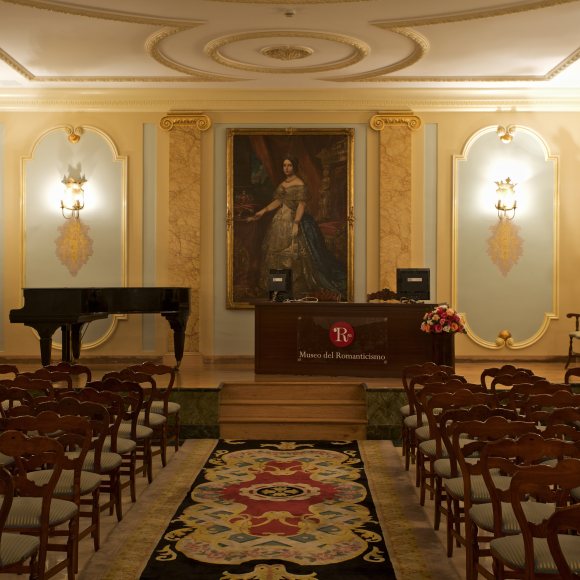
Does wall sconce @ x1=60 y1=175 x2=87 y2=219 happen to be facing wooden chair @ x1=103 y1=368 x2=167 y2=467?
yes

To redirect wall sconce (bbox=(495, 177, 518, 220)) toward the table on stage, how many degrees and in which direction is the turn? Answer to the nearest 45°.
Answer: approximately 45° to its right

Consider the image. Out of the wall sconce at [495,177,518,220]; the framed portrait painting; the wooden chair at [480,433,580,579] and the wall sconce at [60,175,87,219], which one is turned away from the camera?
the wooden chair

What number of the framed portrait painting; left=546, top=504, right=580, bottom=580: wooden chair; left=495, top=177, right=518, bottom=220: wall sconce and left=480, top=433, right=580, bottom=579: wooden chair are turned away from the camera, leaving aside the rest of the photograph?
2

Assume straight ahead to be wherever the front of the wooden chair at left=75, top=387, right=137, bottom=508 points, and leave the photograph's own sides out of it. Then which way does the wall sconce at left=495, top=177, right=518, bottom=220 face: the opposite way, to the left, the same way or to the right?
the opposite way

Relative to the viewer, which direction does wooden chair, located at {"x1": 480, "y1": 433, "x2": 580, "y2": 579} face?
away from the camera

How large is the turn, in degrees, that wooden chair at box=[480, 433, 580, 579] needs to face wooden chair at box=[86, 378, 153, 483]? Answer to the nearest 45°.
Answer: approximately 45° to its left

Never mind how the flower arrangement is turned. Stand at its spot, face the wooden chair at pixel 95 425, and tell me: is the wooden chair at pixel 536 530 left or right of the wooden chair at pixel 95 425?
left

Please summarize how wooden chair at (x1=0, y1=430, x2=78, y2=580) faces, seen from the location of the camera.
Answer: facing away from the viewer and to the right of the viewer

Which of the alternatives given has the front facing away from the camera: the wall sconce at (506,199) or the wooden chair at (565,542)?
the wooden chair

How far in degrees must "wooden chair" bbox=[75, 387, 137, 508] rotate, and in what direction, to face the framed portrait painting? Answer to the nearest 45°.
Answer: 0° — it already faces it
